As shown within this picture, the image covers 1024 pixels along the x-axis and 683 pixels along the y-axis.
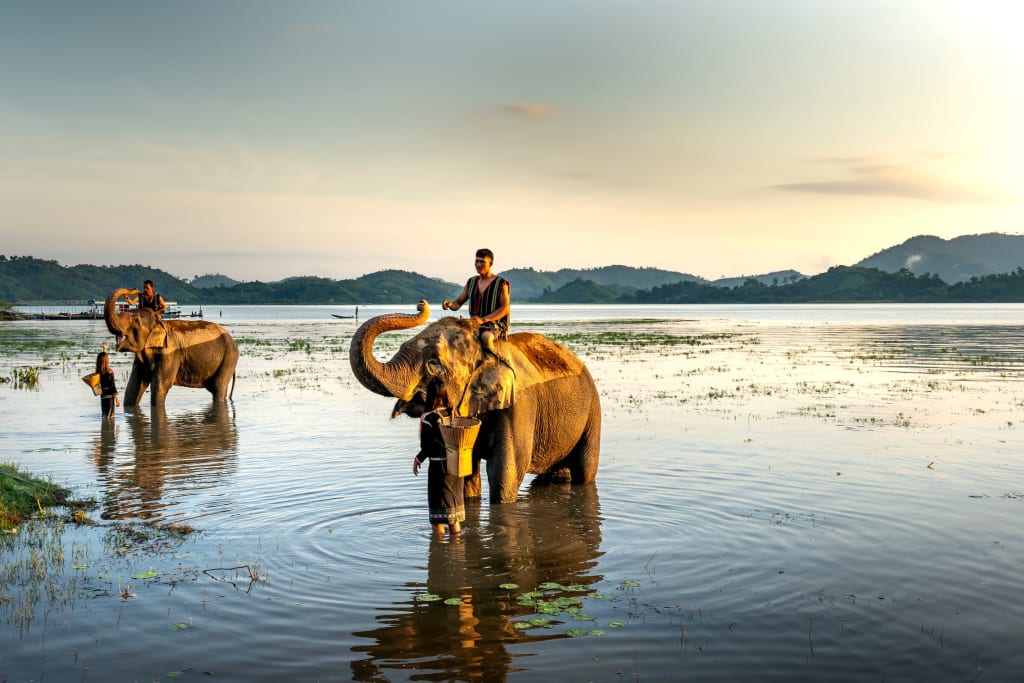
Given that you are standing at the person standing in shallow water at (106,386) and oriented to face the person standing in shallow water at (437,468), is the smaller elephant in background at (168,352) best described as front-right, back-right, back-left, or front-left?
back-left

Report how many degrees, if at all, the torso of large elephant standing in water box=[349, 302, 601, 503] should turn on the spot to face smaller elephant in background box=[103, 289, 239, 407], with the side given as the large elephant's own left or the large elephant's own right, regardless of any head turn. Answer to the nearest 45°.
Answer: approximately 90° to the large elephant's own right

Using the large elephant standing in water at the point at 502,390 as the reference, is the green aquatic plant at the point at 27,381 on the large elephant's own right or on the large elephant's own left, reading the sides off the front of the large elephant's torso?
on the large elephant's own right

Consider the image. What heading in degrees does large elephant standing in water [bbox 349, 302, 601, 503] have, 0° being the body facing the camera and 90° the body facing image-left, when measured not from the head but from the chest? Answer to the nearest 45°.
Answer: approximately 45°

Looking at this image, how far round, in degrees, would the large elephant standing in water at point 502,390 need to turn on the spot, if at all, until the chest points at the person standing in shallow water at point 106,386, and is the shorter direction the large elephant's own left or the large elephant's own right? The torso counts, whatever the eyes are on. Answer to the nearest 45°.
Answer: approximately 90° to the large elephant's own right
